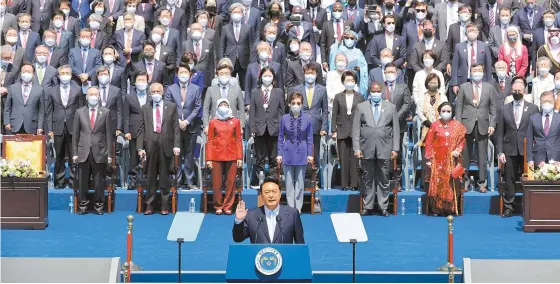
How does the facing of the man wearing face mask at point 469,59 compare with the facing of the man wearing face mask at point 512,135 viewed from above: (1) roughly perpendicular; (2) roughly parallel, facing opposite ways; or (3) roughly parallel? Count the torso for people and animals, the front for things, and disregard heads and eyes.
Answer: roughly parallel

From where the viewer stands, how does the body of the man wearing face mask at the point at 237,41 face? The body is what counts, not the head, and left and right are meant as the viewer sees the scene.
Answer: facing the viewer

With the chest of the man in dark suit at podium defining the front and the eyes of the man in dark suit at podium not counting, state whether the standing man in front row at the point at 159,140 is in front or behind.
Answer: behind

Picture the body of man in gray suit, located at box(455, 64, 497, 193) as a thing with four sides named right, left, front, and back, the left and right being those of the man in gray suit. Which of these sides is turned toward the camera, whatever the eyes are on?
front

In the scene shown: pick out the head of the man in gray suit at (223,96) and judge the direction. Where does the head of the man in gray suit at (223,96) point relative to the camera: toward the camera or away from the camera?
toward the camera

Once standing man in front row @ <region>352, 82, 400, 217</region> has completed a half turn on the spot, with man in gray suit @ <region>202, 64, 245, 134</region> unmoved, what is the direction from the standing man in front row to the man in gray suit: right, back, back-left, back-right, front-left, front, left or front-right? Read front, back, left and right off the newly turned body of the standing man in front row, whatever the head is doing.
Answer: left

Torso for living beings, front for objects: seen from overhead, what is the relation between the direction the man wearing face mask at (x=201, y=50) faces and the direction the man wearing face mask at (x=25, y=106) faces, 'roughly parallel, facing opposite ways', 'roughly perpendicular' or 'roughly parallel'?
roughly parallel

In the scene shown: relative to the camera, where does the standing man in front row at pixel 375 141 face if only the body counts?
toward the camera

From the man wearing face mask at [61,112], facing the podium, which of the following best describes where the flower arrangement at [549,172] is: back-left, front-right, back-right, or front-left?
front-left

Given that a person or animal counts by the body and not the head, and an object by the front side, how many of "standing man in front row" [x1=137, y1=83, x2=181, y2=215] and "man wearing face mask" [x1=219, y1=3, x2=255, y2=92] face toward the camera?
2

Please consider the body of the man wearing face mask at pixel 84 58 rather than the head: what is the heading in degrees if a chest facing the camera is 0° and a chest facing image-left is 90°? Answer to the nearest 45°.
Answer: approximately 0°
